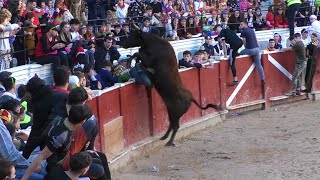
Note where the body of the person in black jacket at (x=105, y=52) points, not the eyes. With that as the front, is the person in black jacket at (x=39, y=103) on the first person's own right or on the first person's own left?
on the first person's own right

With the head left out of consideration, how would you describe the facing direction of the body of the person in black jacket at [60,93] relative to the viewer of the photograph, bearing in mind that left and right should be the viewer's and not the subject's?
facing away from the viewer and to the right of the viewer

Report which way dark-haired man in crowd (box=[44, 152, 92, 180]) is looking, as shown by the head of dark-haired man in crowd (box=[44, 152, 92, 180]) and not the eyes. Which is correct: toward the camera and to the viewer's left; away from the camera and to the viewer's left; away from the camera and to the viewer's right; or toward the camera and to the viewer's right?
away from the camera and to the viewer's right

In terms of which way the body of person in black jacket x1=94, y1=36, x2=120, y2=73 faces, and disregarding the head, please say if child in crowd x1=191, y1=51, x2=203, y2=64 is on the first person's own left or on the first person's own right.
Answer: on the first person's own left

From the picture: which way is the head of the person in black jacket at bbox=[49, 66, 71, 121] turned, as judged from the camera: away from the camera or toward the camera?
away from the camera

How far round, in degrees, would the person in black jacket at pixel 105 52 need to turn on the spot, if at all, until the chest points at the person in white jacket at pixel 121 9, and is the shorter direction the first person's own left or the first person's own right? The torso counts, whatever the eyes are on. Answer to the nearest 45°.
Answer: approximately 135° to the first person's own left
